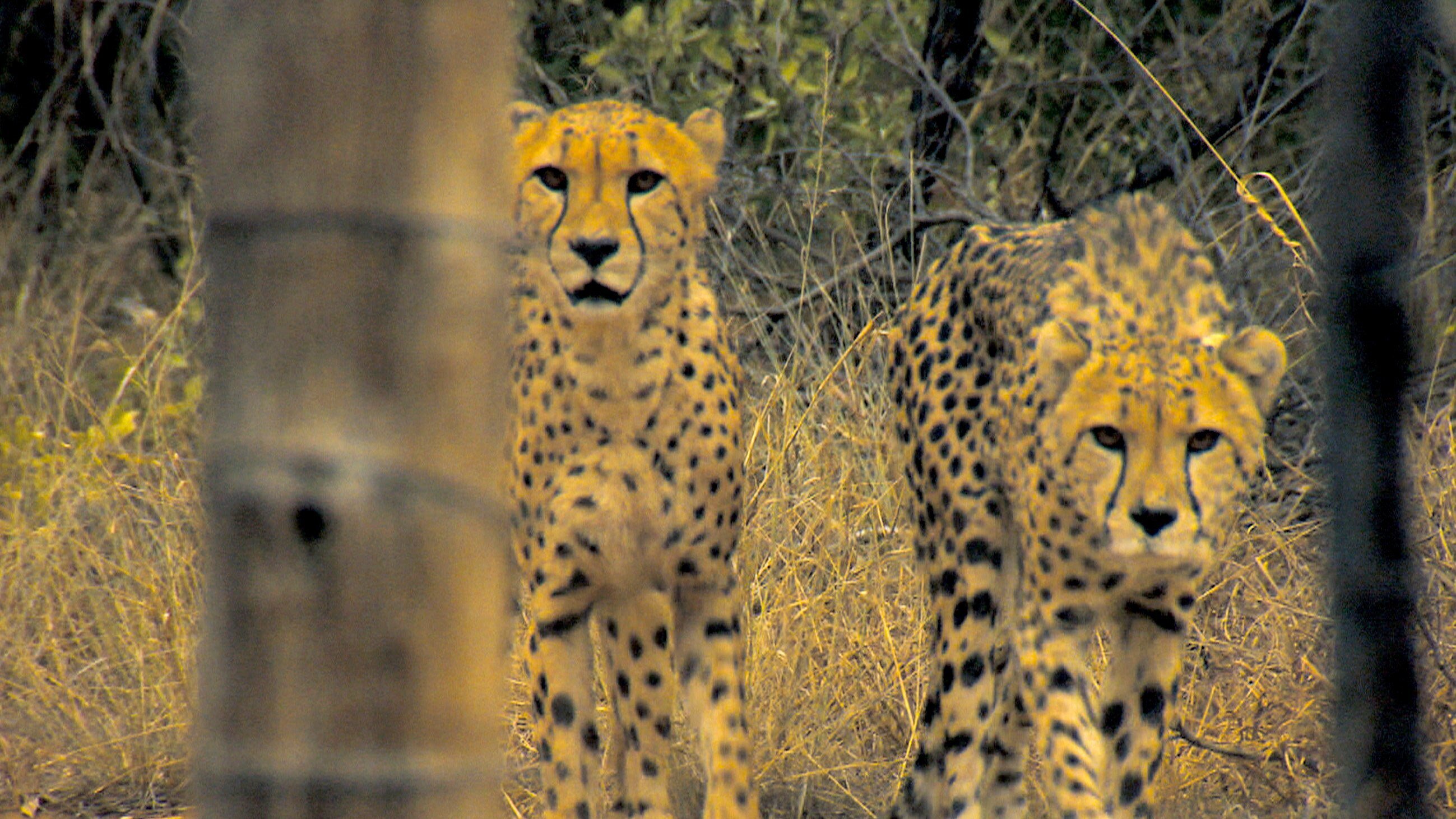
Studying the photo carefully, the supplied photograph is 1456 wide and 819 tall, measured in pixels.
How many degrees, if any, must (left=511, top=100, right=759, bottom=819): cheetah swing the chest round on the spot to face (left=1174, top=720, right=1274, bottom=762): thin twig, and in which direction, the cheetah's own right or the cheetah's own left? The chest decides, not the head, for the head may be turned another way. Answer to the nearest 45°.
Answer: approximately 90° to the cheetah's own left

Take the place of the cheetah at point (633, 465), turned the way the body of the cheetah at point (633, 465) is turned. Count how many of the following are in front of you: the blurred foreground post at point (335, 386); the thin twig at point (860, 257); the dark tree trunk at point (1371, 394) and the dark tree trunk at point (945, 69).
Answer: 2

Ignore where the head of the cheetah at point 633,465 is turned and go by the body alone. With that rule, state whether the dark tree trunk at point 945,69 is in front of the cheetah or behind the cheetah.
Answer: behind

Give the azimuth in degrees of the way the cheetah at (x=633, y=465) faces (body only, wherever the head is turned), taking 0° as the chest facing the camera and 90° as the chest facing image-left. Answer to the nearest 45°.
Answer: approximately 0°

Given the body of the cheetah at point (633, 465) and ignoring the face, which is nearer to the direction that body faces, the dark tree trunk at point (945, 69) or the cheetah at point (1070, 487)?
the cheetah

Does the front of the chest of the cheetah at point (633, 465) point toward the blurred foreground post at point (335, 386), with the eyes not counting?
yes

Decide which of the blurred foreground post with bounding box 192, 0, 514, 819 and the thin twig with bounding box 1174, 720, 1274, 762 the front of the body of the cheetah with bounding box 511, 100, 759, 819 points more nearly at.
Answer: the blurred foreground post

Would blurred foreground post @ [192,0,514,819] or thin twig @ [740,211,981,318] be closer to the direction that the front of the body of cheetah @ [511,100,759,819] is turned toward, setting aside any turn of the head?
the blurred foreground post

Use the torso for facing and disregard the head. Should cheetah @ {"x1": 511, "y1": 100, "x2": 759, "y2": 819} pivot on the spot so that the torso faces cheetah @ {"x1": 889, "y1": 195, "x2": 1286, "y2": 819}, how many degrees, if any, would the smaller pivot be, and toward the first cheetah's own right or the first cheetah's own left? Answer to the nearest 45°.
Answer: approximately 90° to the first cheetah's own left

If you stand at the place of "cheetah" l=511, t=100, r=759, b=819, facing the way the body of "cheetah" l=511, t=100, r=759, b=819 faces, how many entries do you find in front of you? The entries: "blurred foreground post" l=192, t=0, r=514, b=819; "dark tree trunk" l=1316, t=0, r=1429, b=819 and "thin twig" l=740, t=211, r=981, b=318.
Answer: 2

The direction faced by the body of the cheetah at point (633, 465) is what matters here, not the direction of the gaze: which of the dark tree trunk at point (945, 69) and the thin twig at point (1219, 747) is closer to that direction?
the thin twig
